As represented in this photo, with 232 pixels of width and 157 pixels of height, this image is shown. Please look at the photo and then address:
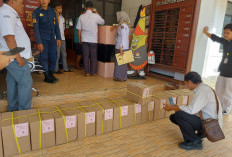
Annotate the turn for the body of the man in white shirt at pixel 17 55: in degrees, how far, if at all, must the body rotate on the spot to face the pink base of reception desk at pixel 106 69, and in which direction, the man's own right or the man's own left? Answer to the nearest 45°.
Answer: approximately 45° to the man's own left

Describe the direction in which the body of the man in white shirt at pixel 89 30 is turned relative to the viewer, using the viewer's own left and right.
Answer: facing away from the viewer

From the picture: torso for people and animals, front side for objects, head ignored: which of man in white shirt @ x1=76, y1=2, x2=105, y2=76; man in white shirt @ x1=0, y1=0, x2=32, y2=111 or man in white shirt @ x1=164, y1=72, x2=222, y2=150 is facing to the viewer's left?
man in white shirt @ x1=164, y1=72, x2=222, y2=150

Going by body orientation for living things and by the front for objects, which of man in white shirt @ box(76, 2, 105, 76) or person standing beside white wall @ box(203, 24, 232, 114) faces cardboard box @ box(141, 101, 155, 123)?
the person standing beside white wall

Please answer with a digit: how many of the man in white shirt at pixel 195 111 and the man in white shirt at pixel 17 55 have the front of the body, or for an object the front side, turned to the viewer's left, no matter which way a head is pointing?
1

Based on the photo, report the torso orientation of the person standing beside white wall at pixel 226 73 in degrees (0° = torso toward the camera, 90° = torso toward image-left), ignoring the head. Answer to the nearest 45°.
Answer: approximately 45°

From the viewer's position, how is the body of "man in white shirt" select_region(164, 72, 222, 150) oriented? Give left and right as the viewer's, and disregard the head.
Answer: facing to the left of the viewer

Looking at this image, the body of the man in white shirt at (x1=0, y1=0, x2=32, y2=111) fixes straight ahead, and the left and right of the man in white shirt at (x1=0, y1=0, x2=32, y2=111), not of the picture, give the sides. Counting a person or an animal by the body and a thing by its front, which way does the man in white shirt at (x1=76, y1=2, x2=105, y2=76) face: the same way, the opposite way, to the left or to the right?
to the left

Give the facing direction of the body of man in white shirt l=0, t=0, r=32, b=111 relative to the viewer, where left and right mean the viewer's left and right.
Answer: facing to the right of the viewer
